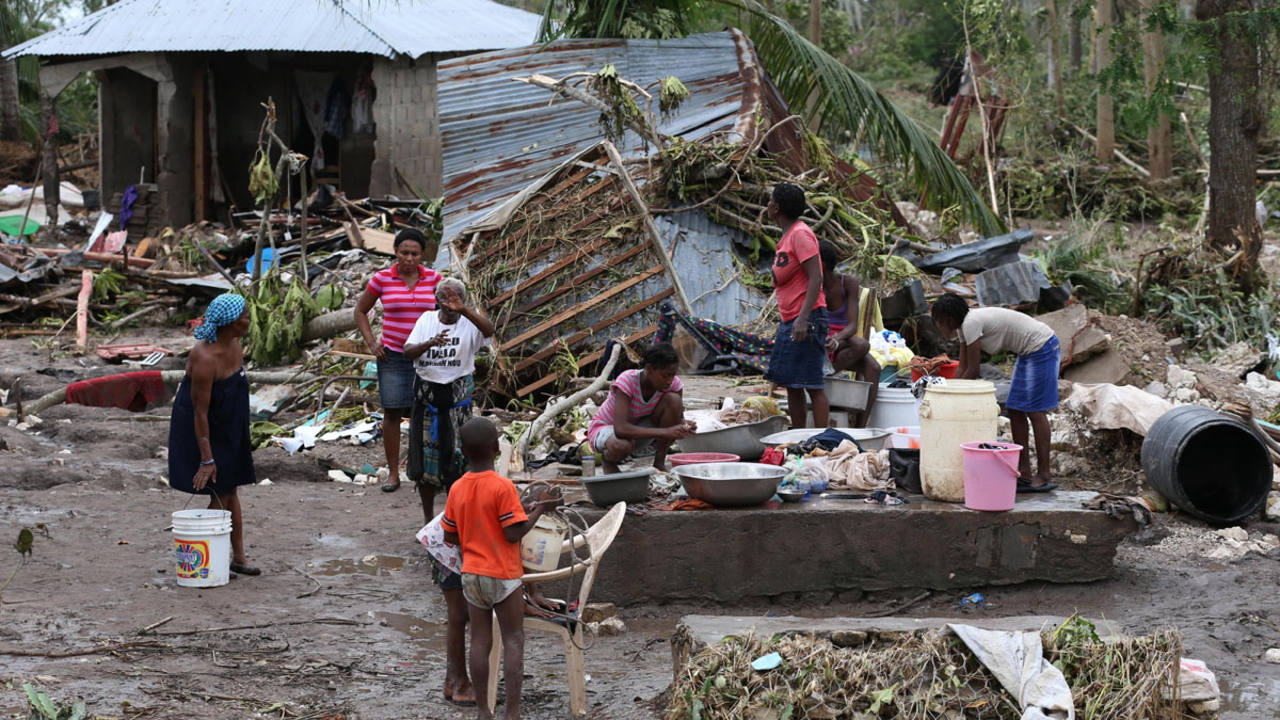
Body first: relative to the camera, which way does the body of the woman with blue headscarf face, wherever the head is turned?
to the viewer's right

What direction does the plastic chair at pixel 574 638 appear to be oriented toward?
to the viewer's left

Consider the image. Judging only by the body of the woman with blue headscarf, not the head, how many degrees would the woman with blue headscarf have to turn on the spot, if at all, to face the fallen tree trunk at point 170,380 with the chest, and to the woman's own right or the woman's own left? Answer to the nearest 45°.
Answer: approximately 90° to the woman's own left

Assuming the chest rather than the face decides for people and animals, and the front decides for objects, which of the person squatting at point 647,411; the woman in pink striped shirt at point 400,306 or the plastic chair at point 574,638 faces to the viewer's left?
the plastic chair

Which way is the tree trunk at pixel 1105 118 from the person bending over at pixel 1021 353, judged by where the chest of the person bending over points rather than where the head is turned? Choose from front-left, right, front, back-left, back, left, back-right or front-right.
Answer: right

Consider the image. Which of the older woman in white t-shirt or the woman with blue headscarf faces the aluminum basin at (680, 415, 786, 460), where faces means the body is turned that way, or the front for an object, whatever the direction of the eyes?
the woman with blue headscarf

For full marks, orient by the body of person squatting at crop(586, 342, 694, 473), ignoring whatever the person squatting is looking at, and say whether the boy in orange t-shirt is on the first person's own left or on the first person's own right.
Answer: on the first person's own right

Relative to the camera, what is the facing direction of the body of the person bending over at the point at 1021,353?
to the viewer's left

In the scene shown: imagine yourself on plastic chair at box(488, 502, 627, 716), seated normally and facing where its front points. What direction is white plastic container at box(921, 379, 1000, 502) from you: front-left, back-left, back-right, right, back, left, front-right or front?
back-right

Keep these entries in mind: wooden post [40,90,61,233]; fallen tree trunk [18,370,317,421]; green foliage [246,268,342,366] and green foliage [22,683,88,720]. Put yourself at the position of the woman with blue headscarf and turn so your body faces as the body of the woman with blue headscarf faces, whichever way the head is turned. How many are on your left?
3
